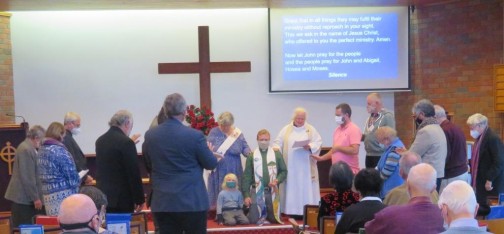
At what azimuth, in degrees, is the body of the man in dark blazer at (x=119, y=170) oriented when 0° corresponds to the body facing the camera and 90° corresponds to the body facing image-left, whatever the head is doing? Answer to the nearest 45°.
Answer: approximately 225°

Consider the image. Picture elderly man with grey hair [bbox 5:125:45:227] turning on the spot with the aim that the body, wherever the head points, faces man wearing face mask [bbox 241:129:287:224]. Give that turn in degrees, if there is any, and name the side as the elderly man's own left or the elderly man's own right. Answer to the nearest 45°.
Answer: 0° — they already face them

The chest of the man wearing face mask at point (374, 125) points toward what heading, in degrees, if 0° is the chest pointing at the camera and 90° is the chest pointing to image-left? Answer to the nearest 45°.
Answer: approximately 45°

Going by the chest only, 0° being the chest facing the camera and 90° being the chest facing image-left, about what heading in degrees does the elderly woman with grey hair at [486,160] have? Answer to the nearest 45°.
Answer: approximately 90°

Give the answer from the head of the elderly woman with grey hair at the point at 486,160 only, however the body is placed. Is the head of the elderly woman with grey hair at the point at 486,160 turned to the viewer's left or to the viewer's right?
to the viewer's left

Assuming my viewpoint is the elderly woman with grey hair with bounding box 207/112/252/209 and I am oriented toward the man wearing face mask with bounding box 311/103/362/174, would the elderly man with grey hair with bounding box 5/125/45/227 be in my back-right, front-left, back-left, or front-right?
back-right

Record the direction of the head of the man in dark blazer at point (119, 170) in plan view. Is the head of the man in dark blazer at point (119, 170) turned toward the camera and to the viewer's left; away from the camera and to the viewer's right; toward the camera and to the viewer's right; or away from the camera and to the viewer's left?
away from the camera and to the viewer's right

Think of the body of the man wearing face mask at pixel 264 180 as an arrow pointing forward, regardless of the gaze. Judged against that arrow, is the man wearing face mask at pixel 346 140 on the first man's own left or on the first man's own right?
on the first man's own left
